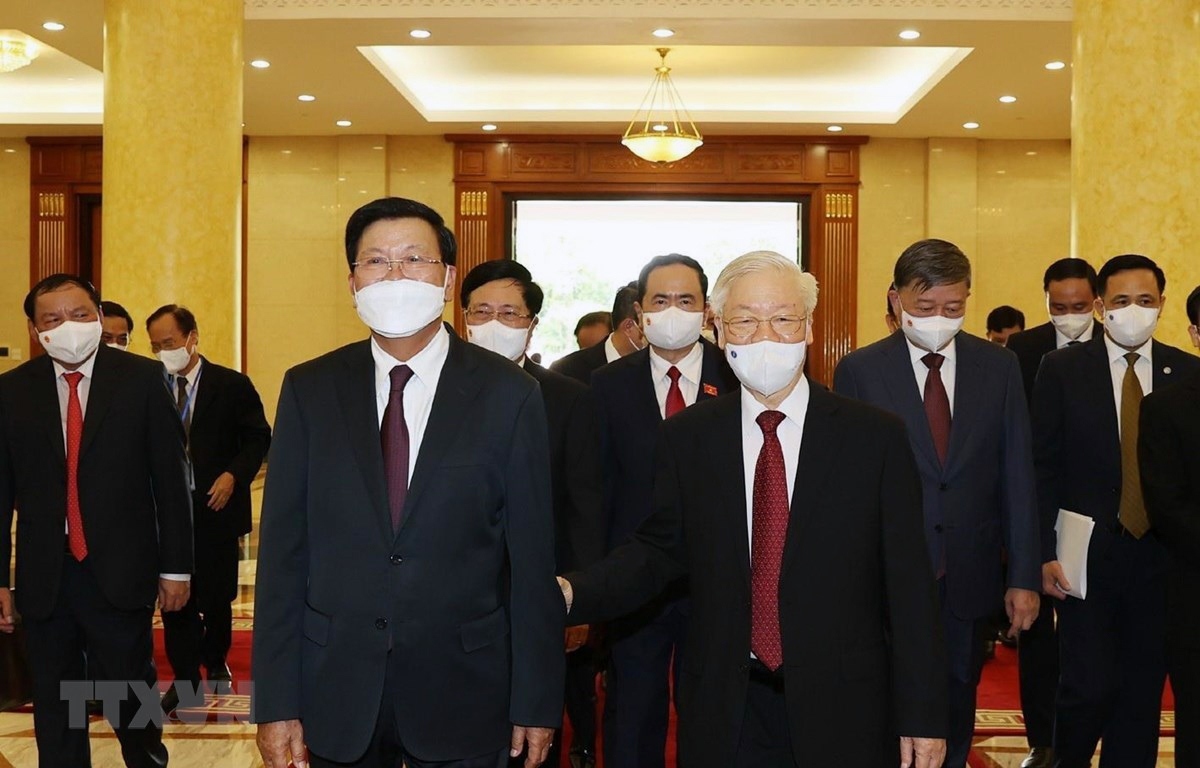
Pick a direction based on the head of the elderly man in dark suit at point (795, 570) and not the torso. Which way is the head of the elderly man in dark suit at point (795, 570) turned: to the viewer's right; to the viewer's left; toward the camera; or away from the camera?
toward the camera

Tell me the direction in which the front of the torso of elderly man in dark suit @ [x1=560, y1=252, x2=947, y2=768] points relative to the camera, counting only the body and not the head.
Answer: toward the camera

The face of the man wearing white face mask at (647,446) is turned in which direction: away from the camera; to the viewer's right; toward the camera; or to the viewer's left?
toward the camera

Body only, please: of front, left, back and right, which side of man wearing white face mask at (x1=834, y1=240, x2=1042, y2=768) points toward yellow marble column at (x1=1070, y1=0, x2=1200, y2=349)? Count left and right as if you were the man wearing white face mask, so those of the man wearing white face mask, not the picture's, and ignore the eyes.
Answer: back

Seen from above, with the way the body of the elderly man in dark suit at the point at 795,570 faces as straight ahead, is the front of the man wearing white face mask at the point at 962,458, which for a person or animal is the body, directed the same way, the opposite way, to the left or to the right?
the same way

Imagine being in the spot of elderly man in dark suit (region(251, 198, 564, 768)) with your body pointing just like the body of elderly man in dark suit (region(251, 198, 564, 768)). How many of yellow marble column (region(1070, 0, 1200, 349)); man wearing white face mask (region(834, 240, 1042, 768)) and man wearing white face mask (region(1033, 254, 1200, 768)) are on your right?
0

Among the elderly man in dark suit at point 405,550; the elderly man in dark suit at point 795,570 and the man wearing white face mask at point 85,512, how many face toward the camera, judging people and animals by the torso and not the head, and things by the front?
3

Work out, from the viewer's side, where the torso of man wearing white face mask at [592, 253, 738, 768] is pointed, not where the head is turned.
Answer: toward the camera

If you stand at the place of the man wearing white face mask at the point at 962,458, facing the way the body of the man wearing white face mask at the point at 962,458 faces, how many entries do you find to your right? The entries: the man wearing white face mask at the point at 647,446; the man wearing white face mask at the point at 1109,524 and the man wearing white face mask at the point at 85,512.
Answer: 2

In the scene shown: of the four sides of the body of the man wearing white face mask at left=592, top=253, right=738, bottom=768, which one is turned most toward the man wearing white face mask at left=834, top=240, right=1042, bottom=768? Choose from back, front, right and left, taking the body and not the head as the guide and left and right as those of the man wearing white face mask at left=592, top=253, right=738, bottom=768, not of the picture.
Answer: left

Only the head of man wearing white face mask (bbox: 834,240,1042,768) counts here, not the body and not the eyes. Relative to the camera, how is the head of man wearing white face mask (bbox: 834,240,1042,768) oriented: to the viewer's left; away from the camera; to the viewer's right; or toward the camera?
toward the camera

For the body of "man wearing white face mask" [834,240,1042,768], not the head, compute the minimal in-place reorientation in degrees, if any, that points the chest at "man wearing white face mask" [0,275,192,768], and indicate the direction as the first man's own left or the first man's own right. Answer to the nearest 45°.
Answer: approximately 90° to the first man's own right

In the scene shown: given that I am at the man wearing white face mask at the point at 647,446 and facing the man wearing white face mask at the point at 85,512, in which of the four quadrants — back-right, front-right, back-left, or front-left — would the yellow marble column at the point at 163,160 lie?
front-right

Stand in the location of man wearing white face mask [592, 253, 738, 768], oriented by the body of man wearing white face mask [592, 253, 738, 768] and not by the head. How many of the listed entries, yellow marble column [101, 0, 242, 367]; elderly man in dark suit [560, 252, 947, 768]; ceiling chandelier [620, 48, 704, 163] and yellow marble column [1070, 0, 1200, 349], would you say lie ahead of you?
1

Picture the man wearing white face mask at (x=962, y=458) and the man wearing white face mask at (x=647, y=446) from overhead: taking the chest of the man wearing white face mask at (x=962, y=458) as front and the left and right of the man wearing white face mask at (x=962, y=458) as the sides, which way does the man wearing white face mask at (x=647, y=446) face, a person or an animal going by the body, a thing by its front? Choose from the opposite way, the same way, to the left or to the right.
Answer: the same way

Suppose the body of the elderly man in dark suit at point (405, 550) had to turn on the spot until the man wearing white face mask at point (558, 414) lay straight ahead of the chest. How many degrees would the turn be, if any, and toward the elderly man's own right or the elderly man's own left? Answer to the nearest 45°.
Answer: approximately 180°

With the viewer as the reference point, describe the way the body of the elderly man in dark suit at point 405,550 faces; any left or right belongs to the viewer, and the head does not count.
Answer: facing the viewer
